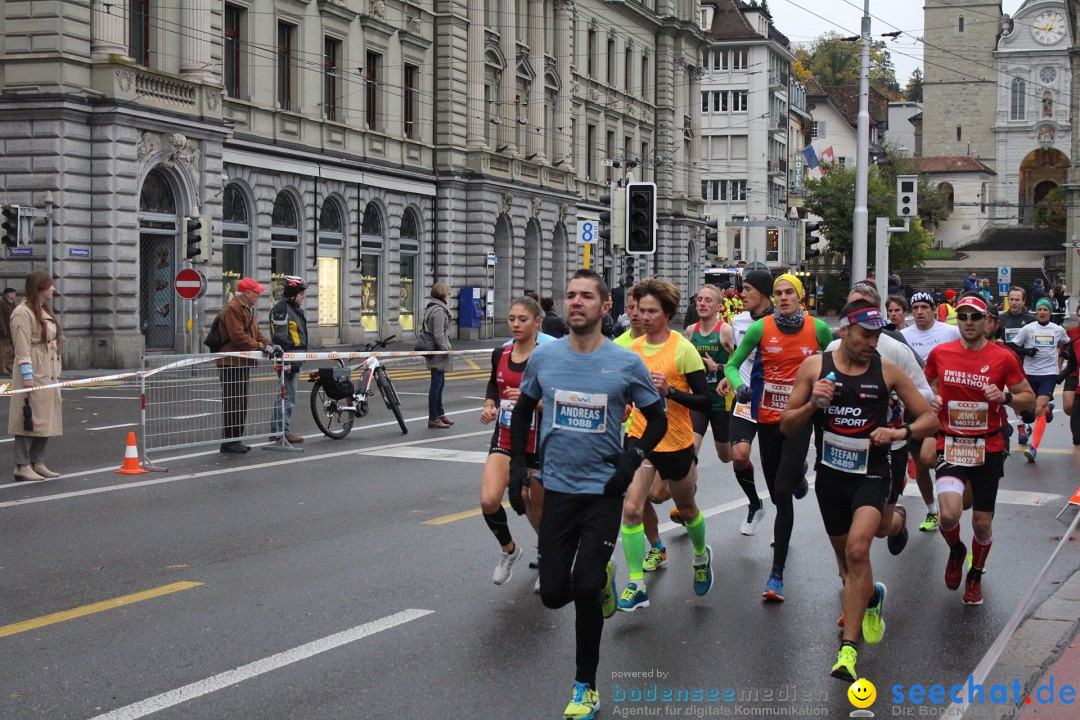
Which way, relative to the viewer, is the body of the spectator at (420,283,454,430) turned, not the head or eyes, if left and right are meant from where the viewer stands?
facing to the right of the viewer

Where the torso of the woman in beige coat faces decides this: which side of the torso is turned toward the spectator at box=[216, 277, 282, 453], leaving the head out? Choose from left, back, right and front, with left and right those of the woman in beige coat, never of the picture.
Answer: left

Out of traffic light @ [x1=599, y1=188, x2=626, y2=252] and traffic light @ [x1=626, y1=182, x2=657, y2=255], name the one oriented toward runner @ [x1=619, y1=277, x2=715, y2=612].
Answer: traffic light @ [x1=626, y1=182, x2=657, y2=255]

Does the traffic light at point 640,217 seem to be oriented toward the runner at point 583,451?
yes

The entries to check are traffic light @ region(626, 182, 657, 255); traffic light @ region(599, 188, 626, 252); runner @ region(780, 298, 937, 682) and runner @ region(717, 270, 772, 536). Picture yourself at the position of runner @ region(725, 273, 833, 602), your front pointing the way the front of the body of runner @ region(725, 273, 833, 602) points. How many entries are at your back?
3

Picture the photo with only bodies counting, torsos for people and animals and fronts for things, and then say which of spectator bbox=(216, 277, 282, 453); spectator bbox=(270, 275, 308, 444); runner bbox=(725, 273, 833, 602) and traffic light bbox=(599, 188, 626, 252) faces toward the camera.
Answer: the runner

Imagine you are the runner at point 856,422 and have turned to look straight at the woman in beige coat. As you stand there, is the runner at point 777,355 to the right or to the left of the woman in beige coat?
right

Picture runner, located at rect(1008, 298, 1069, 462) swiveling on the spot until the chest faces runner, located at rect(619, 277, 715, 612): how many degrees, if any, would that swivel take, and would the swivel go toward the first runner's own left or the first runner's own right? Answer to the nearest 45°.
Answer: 0° — they already face them
